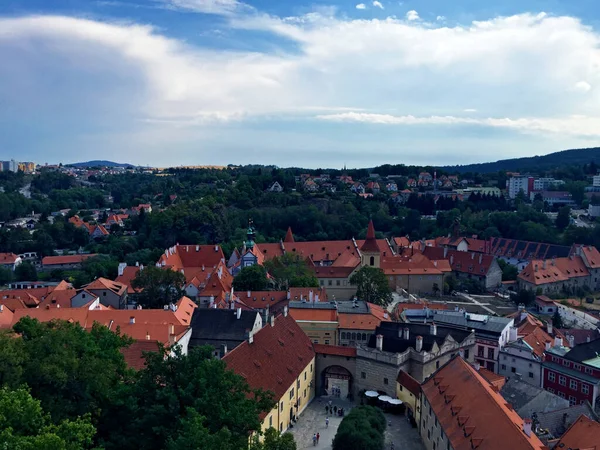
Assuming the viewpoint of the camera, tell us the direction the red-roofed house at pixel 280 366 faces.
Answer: facing the viewer and to the right of the viewer

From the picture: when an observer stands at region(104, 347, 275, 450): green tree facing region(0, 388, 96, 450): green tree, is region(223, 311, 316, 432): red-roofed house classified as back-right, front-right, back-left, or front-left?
back-right

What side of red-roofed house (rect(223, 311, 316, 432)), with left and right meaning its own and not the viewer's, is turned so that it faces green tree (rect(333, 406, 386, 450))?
front

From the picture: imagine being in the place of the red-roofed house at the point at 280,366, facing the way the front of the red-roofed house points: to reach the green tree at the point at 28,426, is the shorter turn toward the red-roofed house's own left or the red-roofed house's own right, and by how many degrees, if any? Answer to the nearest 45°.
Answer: approximately 90° to the red-roofed house's own right

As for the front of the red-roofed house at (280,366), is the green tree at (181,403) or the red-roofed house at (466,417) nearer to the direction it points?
the red-roofed house

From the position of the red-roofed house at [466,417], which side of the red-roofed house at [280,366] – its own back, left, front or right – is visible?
front

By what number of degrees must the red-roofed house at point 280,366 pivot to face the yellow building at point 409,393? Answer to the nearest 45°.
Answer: approximately 45° to its left

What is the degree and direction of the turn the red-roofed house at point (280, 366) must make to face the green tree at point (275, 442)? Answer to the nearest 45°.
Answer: approximately 45° to its right
